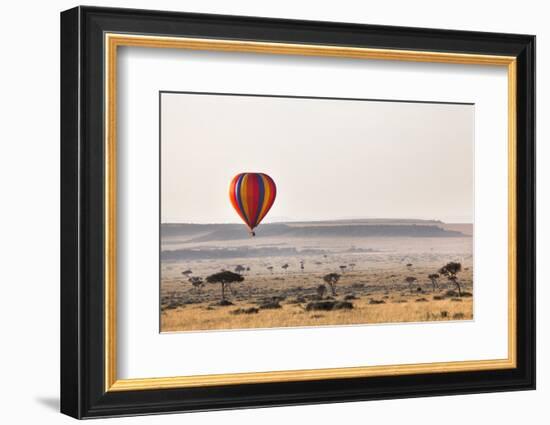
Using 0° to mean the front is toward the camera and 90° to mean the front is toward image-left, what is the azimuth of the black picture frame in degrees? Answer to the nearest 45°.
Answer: approximately 315°
